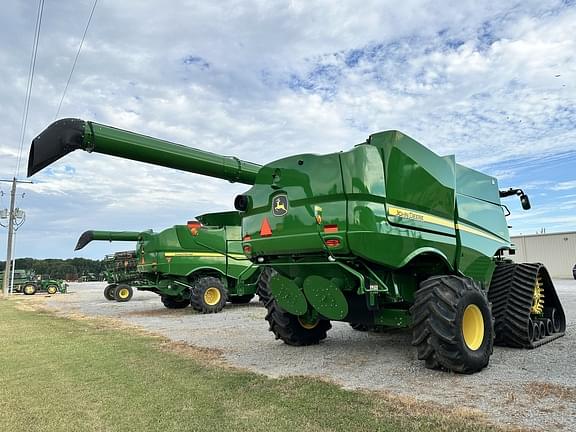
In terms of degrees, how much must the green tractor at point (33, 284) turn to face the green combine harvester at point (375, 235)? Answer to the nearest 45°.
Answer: approximately 90° to its right

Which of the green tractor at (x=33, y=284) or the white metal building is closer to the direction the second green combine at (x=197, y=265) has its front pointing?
the white metal building

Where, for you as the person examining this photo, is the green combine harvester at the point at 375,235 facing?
facing away from the viewer and to the right of the viewer

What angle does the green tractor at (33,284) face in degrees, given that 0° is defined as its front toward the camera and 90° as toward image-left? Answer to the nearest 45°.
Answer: approximately 270°

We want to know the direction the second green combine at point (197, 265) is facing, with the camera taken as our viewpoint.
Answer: facing away from the viewer and to the right of the viewer

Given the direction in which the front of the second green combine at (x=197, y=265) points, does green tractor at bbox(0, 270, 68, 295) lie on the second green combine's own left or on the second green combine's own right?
on the second green combine's own left

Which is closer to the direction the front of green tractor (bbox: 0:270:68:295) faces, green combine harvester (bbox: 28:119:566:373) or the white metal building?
the white metal building

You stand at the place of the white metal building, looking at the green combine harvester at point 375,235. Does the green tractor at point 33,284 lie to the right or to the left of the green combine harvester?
right

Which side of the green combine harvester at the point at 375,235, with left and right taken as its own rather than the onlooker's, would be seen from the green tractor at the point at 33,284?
left
